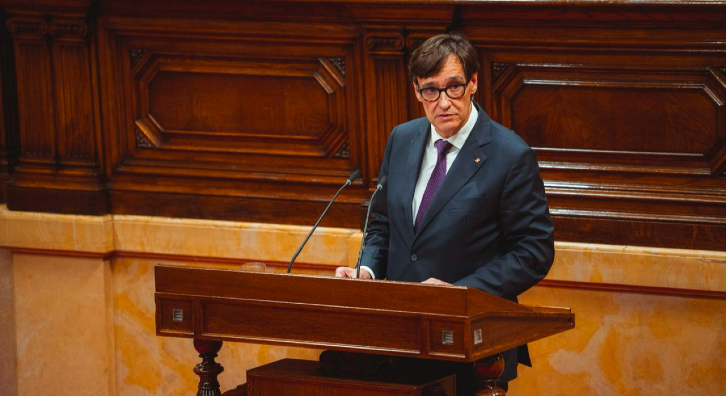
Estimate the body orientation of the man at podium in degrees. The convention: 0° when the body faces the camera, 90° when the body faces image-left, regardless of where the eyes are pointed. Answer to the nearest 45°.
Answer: approximately 45°
